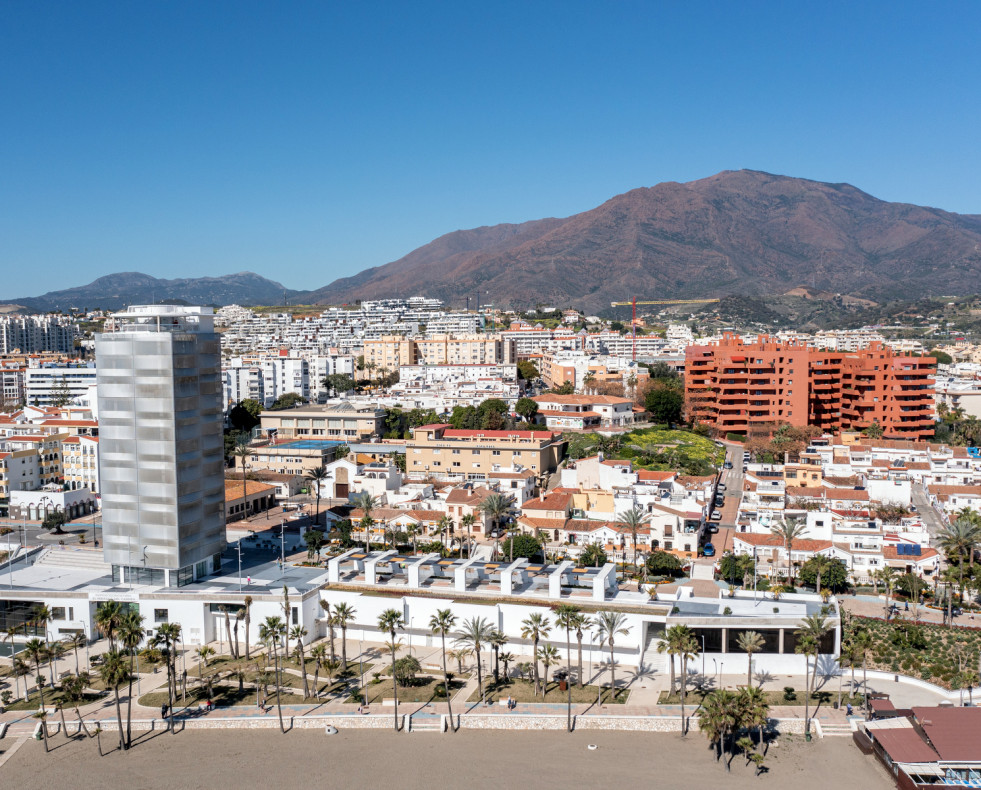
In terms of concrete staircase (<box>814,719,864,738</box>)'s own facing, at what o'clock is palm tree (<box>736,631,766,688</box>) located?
The palm tree is roughly at 4 o'clock from the concrete staircase.

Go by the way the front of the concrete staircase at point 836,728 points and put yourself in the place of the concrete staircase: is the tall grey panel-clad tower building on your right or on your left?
on your right

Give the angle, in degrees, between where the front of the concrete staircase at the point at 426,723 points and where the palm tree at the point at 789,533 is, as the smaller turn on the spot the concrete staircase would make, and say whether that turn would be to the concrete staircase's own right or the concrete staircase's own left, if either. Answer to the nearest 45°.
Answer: approximately 135° to the concrete staircase's own left

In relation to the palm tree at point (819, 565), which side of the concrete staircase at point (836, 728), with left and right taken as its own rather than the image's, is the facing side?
back

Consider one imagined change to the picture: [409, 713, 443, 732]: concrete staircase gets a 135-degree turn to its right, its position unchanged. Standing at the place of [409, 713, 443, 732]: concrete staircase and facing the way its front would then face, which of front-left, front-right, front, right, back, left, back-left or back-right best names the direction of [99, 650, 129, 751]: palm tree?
front-left

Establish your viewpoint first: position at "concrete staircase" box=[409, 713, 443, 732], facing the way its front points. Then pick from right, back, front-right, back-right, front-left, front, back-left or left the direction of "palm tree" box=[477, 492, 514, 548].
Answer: back

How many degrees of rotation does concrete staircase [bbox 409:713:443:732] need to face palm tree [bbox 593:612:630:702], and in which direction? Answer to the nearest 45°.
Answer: approximately 135° to its left

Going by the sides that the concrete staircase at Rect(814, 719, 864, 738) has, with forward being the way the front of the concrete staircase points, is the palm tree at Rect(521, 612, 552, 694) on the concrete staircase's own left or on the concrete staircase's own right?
on the concrete staircase's own right

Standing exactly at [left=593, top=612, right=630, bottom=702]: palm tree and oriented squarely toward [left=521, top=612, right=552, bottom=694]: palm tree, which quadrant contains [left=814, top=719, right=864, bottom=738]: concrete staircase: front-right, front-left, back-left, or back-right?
back-left

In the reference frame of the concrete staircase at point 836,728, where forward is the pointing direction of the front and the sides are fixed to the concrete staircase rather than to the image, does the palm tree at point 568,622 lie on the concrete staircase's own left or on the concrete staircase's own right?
on the concrete staircase's own right

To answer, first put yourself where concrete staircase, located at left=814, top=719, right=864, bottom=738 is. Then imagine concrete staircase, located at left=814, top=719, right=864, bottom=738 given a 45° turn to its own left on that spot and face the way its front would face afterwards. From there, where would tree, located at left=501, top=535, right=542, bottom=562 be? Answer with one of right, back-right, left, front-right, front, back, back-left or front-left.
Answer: back

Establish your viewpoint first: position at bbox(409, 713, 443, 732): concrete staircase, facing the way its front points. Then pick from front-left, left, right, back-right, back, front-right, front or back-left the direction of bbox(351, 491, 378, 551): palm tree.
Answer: back

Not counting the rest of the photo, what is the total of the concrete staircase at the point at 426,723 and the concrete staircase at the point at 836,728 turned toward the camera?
2

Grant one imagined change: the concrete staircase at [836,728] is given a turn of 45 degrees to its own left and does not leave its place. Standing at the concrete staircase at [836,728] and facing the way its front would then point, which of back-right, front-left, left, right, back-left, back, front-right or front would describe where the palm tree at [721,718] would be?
right

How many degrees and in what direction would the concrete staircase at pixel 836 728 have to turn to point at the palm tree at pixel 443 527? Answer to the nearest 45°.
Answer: approximately 135° to its right

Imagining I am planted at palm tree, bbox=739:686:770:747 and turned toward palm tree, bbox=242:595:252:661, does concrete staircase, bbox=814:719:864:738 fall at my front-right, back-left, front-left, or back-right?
back-right
